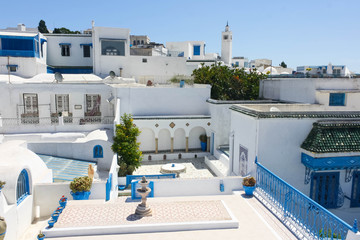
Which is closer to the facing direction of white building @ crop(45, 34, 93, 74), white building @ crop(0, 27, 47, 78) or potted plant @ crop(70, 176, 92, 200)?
the potted plant

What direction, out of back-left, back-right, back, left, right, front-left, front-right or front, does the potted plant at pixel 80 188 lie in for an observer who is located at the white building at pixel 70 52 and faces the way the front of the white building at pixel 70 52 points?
front

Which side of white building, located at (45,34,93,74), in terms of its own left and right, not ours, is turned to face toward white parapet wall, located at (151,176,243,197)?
front

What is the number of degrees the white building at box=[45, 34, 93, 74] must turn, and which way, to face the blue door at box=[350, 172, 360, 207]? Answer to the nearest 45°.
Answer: approximately 45° to its left

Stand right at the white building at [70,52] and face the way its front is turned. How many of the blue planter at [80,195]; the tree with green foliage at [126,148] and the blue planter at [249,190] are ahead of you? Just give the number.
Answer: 3

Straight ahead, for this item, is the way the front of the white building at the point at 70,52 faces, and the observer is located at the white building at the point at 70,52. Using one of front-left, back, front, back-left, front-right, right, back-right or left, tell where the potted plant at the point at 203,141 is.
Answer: front-left

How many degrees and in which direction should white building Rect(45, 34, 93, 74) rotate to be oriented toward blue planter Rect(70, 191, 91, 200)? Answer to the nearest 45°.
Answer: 0° — it already faces it

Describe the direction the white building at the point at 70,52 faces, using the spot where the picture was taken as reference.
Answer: facing the viewer

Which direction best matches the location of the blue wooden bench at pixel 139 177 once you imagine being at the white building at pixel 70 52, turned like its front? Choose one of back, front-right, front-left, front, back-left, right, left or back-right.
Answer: front

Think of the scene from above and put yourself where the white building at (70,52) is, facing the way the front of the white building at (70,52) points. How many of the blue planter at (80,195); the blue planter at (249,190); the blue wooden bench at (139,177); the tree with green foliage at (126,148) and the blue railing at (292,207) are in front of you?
5

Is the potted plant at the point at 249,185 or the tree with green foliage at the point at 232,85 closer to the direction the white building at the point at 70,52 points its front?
the potted plant

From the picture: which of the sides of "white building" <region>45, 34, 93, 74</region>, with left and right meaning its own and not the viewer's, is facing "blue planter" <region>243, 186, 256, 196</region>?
front
